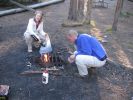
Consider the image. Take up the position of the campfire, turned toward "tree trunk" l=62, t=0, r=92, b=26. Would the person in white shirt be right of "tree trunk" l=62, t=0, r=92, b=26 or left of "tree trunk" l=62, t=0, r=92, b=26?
left

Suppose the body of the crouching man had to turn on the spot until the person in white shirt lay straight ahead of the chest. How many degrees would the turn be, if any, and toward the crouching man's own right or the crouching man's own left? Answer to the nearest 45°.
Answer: approximately 45° to the crouching man's own right

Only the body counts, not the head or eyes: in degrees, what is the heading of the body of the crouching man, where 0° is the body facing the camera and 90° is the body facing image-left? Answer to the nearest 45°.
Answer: approximately 90°

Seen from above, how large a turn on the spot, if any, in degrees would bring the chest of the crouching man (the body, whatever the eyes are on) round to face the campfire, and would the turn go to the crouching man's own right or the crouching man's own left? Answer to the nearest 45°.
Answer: approximately 45° to the crouching man's own right

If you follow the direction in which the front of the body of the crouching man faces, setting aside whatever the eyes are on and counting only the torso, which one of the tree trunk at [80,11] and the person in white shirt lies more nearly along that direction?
the person in white shirt

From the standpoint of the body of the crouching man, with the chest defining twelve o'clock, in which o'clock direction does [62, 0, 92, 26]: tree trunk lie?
The tree trunk is roughly at 3 o'clock from the crouching man.

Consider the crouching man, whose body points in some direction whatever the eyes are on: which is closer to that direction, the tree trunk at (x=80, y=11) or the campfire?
the campfire

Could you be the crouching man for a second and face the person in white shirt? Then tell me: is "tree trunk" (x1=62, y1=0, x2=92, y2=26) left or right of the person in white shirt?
right

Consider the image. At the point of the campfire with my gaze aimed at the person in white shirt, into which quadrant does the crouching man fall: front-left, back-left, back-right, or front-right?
back-right
